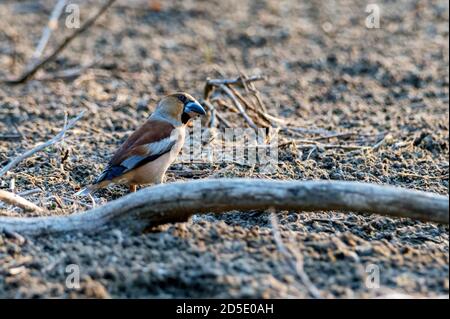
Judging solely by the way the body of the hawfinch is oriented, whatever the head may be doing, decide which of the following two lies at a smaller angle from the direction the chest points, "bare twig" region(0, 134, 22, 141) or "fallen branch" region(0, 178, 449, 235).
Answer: the fallen branch

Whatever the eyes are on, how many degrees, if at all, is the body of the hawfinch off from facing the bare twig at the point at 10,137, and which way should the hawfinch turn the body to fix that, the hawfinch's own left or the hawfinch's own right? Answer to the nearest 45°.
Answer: approximately 135° to the hawfinch's own left

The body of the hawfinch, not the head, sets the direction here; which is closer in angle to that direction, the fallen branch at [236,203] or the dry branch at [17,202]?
the fallen branch

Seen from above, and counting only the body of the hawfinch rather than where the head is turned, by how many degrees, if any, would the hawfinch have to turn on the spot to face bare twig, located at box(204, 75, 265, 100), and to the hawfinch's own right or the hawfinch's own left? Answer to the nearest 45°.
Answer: approximately 45° to the hawfinch's own left

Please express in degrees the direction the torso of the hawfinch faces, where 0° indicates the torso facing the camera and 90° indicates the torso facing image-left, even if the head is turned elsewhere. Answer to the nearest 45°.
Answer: approximately 270°
